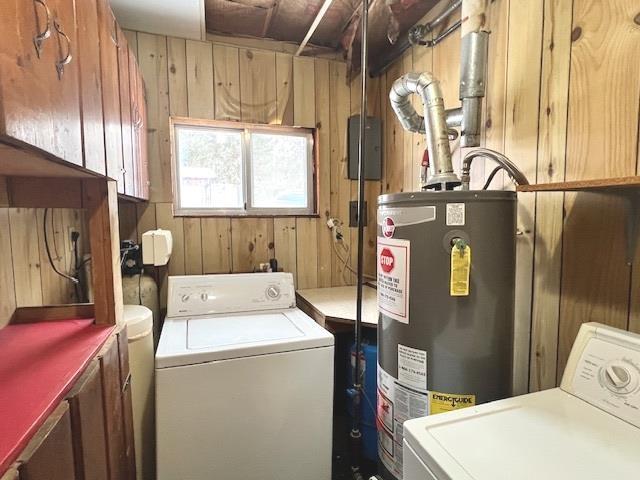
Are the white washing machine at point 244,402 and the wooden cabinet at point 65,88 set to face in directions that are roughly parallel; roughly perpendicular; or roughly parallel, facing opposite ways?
roughly perpendicular

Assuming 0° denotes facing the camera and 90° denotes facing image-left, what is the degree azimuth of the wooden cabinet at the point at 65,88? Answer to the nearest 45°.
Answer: approximately 315°
